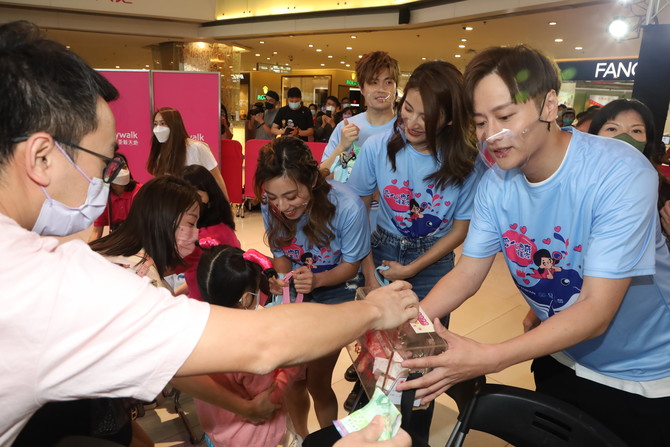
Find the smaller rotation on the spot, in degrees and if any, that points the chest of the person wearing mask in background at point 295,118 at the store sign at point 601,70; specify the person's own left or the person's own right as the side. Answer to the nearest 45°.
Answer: approximately 90° to the person's own left

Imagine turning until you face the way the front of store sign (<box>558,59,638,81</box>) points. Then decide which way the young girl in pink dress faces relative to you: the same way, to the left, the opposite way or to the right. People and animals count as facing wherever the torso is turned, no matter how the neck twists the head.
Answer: the opposite way

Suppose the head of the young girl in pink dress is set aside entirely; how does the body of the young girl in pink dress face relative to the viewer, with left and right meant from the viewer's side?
facing away from the viewer and to the right of the viewer

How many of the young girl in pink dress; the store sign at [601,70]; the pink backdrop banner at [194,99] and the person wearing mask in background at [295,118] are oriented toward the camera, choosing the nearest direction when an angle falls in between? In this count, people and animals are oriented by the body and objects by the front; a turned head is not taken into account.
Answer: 3

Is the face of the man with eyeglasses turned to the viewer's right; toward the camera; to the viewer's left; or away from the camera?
to the viewer's right

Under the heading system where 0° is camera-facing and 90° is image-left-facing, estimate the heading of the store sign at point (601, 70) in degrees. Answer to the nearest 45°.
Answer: approximately 0°

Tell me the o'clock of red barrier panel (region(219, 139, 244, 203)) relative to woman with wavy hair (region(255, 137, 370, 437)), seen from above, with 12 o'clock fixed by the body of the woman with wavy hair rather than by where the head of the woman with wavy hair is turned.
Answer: The red barrier panel is roughly at 4 o'clock from the woman with wavy hair.

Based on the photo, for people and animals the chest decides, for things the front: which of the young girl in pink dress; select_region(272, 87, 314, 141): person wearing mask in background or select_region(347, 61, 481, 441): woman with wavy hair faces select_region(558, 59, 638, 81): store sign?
the young girl in pink dress

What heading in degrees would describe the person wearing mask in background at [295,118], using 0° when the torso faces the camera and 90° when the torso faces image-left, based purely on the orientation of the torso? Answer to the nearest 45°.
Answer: approximately 0°

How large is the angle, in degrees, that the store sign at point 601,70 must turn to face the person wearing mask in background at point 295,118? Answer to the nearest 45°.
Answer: approximately 45° to its right
